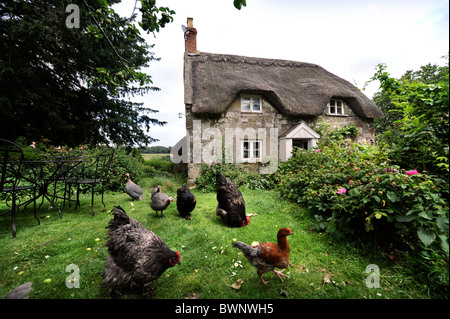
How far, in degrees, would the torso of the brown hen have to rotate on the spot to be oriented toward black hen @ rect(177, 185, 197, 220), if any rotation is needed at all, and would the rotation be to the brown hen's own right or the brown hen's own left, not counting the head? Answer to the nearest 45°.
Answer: approximately 135° to the brown hen's own left

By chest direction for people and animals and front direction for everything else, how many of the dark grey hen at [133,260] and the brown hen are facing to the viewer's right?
2

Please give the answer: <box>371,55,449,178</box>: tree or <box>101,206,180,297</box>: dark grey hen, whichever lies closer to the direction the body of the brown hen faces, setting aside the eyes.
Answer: the tree

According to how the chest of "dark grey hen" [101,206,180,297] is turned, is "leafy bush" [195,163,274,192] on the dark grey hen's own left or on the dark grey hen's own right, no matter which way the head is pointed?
on the dark grey hen's own left

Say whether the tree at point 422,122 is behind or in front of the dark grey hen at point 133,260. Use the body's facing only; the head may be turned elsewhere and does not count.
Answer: in front

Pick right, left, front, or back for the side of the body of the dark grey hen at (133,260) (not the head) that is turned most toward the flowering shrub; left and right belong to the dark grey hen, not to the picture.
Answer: front

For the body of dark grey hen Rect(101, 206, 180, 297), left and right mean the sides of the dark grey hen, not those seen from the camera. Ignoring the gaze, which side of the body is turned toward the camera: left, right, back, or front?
right

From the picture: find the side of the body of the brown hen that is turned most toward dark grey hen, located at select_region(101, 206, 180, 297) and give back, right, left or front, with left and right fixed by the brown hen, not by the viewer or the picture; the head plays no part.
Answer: back

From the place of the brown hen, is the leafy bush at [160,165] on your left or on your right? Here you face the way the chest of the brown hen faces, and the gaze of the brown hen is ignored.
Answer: on your left

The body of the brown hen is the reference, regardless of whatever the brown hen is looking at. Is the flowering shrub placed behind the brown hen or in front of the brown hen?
in front

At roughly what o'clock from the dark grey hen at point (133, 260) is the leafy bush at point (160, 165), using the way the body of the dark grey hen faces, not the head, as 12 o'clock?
The leafy bush is roughly at 9 o'clock from the dark grey hen.

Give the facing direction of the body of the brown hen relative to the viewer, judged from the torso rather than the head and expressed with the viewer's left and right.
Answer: facing to the right of the viewer

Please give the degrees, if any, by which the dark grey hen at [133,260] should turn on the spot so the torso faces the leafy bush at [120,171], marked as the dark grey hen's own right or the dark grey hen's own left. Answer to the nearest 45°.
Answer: approximately 90° to the dark grey hen's own left
